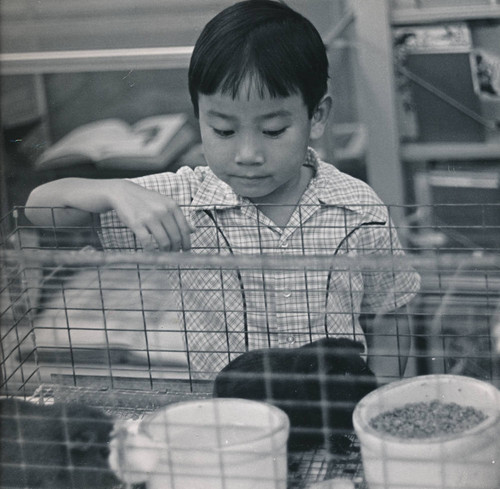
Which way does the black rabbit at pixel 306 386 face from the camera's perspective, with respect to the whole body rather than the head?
to the viewer's right

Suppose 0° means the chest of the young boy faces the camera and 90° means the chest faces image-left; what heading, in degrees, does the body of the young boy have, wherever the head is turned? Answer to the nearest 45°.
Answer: approximately 0°

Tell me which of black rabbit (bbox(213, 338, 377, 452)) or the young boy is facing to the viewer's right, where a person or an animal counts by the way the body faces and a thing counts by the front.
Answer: the black rabbit
